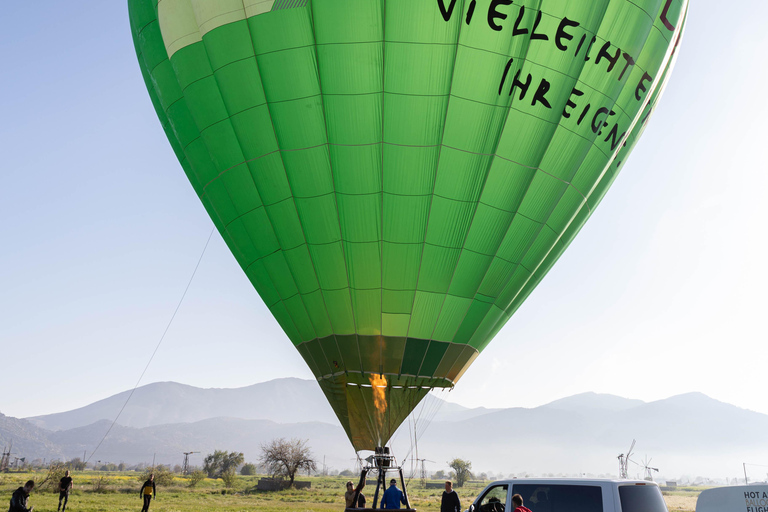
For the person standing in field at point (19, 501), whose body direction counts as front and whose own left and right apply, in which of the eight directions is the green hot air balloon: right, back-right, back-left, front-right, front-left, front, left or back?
front-right

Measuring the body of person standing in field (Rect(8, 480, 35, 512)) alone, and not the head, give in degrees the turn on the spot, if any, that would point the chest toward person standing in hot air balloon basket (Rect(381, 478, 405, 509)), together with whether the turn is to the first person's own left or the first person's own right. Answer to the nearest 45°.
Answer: approximately 45° to the first person's own right

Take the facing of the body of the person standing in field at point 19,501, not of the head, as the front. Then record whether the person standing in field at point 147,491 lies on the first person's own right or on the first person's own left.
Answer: on the first person's own left

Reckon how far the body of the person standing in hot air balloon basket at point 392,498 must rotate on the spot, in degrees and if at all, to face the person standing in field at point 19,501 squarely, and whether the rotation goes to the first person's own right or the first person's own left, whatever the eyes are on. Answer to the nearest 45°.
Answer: approximately 90° to the first person's own left

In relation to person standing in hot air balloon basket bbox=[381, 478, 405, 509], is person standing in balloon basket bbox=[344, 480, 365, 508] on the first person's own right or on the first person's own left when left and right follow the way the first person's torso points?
on the first person's own left

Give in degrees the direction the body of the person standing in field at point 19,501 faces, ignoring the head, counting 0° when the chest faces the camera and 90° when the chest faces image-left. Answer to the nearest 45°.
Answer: approximately 270°

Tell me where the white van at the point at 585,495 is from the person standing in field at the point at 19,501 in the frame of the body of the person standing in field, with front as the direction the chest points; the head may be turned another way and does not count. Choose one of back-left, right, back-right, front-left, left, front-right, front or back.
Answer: front-right

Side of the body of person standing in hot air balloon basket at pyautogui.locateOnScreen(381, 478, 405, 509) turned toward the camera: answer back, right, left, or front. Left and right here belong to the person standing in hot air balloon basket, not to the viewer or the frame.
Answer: back

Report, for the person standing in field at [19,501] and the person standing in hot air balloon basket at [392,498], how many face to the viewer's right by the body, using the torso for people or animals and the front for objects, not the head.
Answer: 1
